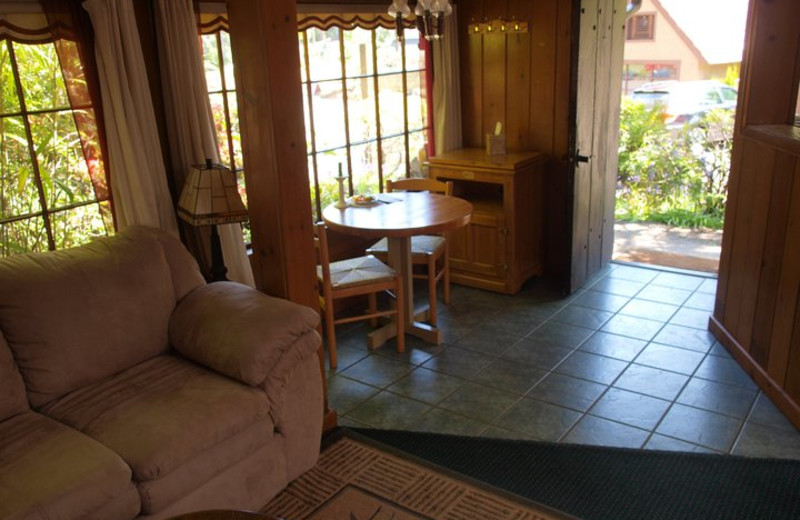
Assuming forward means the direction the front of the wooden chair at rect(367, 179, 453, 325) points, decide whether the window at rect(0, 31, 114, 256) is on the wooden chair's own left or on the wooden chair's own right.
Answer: on the wooden chair's own right

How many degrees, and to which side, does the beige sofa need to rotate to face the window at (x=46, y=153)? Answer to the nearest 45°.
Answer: approximately 135° to its left

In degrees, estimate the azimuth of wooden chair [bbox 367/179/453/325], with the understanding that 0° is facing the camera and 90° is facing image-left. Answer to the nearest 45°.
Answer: approximately 0°

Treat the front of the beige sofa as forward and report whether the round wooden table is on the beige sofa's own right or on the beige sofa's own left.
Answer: on the beige sofa's own left

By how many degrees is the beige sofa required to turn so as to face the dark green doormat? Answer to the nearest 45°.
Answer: approximately 45° to its left

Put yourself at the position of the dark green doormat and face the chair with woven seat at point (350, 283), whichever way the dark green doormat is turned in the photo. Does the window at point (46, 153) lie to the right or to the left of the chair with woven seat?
left

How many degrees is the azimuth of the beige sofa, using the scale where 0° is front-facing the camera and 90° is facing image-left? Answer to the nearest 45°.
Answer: approximately 315°
